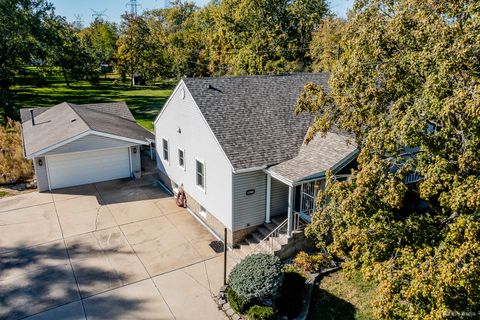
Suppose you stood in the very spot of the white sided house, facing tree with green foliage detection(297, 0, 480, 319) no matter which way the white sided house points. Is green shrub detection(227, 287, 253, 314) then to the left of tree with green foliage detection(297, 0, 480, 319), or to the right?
right

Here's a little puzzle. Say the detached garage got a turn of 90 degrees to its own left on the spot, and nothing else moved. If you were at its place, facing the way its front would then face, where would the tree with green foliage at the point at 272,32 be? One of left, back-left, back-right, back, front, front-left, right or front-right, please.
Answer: front-left

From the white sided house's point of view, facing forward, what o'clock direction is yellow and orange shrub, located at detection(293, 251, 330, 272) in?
The yellow and orange shrub is roughly at 12 o'clock from the white sided house.

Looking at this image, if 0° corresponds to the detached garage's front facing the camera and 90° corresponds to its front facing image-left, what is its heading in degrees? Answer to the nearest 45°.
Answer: approximately 0°

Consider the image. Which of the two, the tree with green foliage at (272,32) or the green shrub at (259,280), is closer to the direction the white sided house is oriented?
the green shrub

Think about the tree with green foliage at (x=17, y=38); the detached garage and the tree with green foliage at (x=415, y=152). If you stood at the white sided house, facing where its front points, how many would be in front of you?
1

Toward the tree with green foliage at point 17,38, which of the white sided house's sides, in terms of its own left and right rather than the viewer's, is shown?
back

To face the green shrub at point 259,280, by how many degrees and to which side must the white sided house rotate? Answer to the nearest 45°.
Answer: approximately 45° to its right

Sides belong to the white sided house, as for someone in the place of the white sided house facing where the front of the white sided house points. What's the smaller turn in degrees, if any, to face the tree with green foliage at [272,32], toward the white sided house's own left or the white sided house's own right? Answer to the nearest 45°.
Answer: approximately 135° to the white sided house's own left

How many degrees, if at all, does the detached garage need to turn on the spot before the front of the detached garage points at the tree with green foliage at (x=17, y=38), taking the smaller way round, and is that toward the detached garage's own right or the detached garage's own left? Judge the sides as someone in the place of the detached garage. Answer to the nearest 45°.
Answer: approximately 180°

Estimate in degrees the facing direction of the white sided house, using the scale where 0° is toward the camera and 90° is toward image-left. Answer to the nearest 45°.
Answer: approximately 315°
